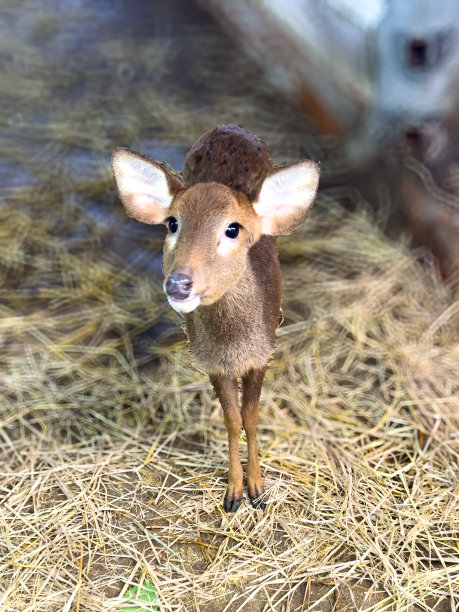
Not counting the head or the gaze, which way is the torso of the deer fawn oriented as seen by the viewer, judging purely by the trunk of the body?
toward the camera
